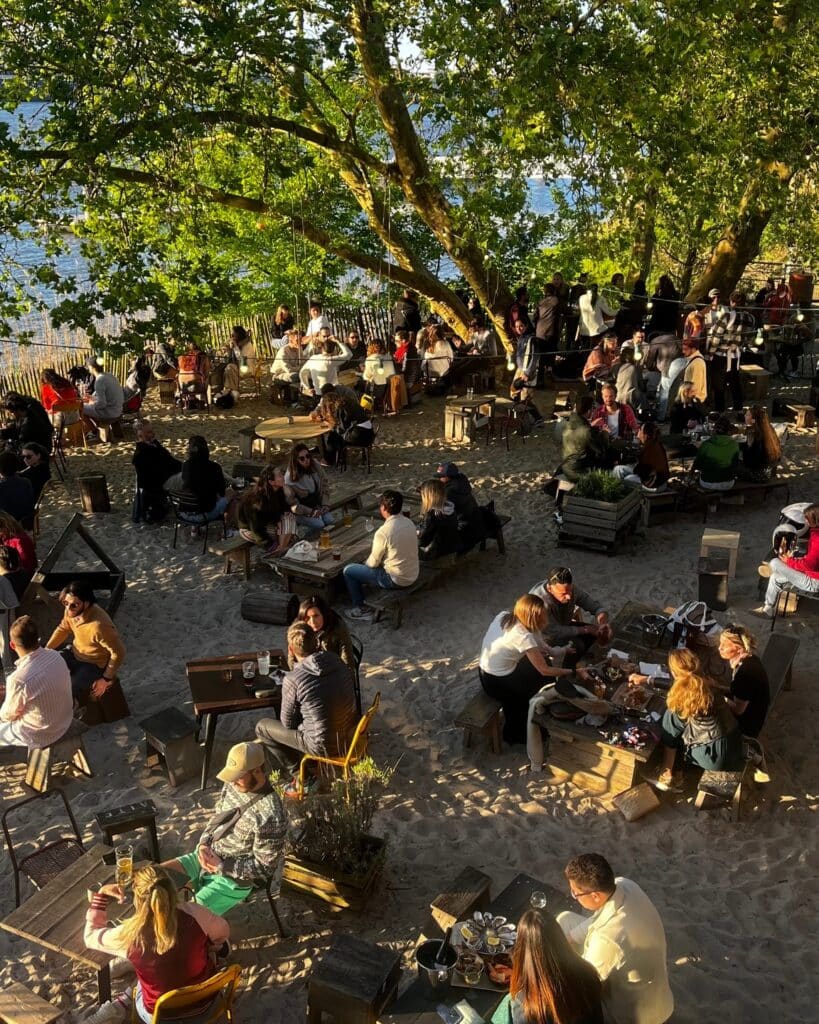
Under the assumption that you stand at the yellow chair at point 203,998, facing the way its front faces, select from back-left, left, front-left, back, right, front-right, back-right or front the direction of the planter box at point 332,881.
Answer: right

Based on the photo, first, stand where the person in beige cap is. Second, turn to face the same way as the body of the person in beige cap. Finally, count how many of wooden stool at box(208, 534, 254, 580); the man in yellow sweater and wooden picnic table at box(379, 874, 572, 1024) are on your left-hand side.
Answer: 1

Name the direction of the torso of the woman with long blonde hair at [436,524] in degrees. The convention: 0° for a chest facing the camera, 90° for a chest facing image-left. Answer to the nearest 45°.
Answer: approximately 135°

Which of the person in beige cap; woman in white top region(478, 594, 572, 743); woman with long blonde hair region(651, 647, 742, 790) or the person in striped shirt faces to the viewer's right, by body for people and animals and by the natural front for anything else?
the woman in white top

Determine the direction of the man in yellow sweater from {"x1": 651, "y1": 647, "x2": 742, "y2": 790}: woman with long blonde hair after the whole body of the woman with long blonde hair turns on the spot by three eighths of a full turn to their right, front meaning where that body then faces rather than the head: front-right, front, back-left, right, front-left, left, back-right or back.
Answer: back

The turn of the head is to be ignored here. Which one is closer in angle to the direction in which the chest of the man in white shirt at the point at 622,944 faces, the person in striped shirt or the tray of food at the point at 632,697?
the person in striped shirt

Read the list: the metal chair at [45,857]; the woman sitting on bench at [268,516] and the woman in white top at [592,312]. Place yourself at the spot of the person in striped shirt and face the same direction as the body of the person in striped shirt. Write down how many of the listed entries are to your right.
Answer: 2

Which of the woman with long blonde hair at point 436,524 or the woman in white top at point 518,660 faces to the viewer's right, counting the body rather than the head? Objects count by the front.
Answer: the woman in white top

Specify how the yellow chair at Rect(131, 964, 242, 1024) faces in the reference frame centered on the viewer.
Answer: facing away from the viewer and to the left of the viewer

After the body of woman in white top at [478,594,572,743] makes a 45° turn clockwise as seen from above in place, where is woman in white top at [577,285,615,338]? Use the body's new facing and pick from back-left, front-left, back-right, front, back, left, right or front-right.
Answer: back-left

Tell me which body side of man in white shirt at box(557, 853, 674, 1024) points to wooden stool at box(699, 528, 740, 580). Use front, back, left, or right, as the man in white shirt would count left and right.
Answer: right

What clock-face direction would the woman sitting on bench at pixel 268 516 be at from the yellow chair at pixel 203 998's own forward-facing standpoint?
The woman sitting on bench is roughly at 2 o'clock from the yellow chair.

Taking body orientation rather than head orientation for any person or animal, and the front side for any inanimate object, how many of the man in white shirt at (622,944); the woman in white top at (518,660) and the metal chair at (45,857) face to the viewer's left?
1

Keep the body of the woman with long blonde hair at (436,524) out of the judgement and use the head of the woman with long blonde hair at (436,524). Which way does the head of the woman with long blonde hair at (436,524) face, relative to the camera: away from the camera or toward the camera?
away from the camera

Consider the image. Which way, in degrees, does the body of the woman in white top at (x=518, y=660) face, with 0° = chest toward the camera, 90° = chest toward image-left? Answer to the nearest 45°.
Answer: approximately 270°

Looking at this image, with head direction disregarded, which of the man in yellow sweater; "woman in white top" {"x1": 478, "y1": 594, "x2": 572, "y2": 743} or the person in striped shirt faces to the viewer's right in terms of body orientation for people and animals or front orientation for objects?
the woman in white top

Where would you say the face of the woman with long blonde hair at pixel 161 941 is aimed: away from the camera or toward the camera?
away from the camera

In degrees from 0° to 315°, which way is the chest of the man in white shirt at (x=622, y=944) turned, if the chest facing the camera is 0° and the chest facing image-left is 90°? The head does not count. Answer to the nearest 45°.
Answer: approximately 90°

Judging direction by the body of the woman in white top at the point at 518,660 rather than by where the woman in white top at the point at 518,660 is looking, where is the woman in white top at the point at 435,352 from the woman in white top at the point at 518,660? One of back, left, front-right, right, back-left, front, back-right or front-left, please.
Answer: left
